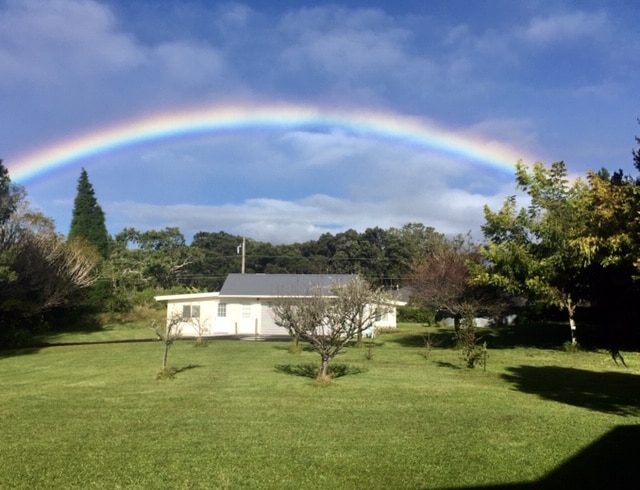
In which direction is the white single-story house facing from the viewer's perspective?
toward the camera

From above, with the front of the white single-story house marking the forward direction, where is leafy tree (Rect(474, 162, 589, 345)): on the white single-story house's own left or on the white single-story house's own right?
on the white single-story house's own left

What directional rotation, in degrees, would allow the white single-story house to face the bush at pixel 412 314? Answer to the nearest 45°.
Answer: approximately 135° to its left

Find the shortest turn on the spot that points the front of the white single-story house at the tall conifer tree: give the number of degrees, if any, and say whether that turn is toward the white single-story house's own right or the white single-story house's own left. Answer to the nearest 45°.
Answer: approximately 135° to the white single-story house's own right

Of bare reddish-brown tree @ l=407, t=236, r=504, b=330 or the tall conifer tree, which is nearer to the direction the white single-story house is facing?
the bare reddish-brown tree

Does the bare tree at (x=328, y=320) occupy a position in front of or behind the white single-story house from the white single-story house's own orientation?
in front

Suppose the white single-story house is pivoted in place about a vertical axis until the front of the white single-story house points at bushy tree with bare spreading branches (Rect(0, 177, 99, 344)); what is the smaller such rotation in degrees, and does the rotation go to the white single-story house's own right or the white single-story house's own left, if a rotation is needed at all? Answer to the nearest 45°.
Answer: approximately 45° to the white single-story house's own right

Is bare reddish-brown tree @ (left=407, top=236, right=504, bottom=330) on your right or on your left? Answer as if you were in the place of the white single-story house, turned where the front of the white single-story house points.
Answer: on your left
